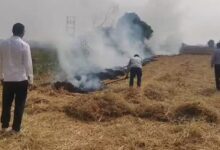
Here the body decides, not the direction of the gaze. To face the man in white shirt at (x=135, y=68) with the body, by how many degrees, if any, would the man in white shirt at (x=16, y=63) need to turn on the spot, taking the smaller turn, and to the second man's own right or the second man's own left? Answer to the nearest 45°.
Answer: approximately 45° to the second man's own right

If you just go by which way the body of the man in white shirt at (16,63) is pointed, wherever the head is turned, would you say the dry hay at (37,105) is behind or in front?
in front

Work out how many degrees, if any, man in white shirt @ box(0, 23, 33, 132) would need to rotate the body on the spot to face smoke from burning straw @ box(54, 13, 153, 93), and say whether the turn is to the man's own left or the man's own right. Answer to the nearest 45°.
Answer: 0° — they already face it

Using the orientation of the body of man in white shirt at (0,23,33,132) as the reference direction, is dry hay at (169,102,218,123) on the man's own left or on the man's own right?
on the man's own right

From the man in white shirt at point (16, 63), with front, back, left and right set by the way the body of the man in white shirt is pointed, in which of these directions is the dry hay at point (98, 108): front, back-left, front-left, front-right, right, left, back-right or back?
front-right

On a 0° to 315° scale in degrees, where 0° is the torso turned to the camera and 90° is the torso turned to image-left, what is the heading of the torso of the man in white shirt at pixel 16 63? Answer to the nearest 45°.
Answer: approximately 180°
